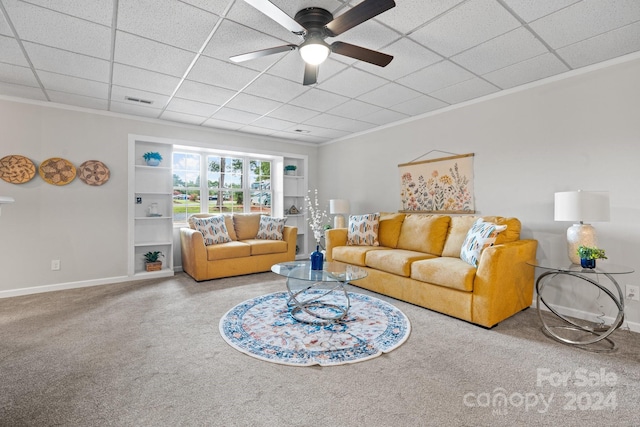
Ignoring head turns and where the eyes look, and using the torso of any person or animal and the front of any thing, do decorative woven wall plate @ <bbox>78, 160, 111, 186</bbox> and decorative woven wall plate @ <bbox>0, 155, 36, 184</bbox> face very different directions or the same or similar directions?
same or similar directions

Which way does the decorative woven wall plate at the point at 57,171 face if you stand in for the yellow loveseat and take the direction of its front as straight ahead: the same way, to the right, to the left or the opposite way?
the same way

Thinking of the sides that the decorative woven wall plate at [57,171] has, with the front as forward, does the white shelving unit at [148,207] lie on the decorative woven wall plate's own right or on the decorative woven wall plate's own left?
on the decorative woven wall plate's own left

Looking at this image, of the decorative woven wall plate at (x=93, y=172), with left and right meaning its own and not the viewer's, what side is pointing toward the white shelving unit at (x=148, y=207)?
left

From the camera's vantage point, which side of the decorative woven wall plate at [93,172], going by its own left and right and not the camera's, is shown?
front

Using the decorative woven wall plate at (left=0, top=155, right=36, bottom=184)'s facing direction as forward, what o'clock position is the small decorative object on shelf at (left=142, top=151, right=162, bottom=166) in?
The small decorative object on shelf is roughly at 9 o'clock from the decorative woven wall plate.

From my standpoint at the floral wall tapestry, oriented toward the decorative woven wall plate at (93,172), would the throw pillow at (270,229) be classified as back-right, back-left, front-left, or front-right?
front-right

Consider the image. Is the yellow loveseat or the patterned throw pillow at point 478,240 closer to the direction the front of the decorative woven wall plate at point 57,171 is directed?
the patterned throw pillow

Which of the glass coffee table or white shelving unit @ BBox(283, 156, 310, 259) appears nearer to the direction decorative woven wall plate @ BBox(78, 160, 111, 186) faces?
the glass coffee table

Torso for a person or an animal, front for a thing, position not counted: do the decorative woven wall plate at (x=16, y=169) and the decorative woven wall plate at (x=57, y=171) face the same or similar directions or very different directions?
same or similar directions

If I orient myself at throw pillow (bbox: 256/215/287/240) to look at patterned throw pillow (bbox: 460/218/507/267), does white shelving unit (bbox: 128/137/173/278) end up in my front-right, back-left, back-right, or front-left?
back-right

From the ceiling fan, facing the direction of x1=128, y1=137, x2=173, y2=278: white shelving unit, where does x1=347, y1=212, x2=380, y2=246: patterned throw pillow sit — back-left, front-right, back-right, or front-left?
front-right

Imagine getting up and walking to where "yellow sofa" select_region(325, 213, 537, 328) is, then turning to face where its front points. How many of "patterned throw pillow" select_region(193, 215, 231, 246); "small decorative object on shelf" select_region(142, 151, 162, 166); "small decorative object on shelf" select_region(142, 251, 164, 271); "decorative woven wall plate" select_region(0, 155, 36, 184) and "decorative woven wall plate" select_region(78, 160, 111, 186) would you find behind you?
0

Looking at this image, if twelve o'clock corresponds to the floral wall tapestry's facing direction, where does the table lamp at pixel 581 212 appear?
The table lamp is roughly at 9 o'clock from the floral wall tapestry.

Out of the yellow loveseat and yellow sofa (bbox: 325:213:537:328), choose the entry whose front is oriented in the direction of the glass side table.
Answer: the yellow loveseat

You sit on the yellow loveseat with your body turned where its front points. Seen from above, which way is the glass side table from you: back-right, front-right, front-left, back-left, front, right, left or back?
front

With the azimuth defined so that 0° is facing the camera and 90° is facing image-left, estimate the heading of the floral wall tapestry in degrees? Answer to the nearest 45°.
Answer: approximately 45°

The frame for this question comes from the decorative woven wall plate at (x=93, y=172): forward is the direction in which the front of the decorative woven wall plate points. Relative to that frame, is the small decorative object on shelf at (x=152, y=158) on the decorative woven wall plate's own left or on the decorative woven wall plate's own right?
on the decorative woven wall plate's own left

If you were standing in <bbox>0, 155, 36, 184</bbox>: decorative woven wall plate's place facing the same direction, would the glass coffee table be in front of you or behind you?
in front

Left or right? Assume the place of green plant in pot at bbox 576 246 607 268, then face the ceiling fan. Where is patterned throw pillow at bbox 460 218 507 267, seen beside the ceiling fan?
right

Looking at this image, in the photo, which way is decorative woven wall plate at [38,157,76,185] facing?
toward the camera

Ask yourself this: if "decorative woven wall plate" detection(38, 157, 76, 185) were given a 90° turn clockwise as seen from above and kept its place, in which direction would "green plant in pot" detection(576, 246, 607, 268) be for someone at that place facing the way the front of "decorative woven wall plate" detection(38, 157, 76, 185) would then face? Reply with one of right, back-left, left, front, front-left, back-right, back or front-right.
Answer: back-left

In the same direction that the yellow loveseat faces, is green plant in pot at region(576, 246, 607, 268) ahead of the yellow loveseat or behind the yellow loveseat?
ahead
